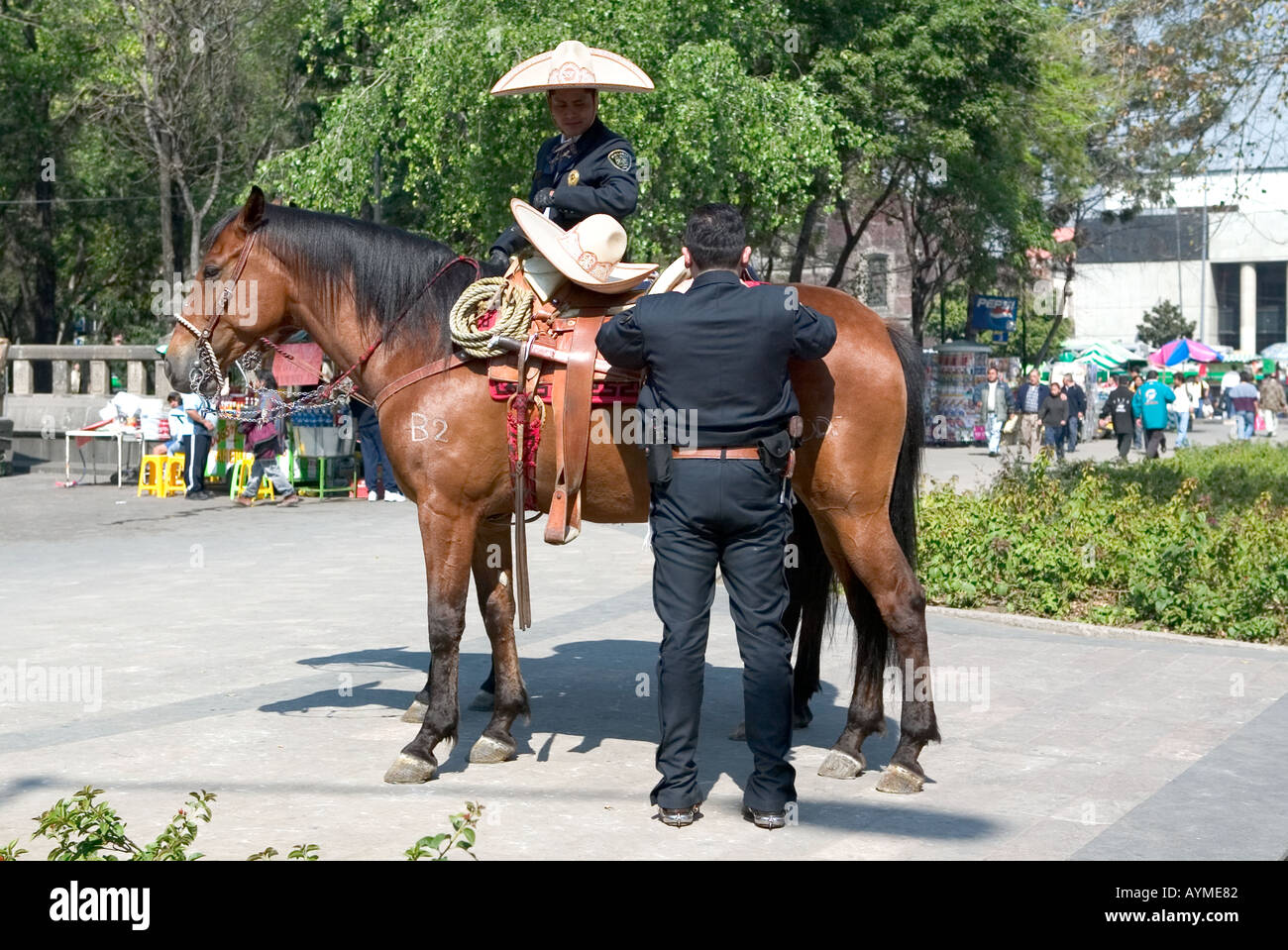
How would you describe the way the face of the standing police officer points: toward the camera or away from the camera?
away from the camera

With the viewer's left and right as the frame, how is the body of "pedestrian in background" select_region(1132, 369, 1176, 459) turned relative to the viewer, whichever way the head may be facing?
facing away from the viewer

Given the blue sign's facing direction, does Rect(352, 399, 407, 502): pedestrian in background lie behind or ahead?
ahead

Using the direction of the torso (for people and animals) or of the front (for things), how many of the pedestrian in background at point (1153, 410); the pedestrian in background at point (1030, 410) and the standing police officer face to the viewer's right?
0

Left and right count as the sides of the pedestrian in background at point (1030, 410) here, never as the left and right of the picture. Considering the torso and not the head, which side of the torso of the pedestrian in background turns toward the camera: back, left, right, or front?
front

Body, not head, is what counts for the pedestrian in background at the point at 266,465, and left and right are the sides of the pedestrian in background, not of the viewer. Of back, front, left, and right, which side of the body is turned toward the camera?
left

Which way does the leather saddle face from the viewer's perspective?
to the viewer's left

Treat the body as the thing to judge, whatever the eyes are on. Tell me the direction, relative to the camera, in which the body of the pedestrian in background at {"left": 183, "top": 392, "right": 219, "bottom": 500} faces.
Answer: to the viewer's right

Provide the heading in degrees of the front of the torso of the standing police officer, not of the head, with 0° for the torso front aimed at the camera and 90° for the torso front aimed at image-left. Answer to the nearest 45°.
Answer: approximately 180°

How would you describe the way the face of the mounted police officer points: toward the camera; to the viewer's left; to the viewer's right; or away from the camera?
toward the camera

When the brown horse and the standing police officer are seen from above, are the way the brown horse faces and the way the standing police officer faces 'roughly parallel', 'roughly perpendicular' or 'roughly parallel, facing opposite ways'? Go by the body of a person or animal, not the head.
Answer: roughly perpendicular
